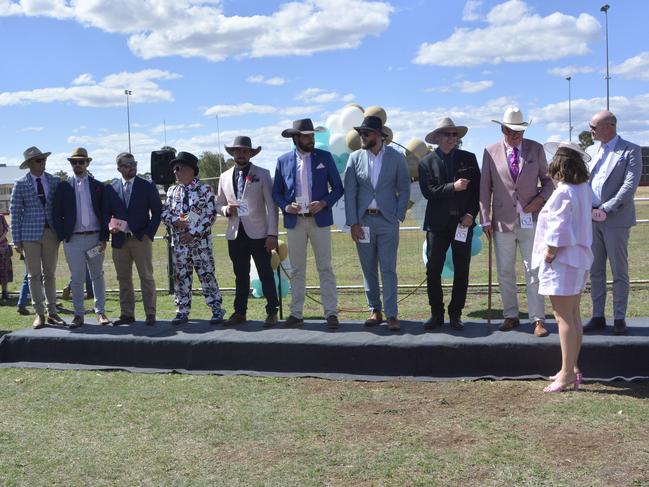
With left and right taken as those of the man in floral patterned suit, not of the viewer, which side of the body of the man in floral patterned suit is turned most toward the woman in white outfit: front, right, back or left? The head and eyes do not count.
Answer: left

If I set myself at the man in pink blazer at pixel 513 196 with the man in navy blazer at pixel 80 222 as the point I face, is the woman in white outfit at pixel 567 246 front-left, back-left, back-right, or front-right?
back-left

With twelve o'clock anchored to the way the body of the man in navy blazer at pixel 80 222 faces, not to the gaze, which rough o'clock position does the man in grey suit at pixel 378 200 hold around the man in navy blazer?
The man in grey suit is roughly at 10 o'clock from the man in navy blazer.

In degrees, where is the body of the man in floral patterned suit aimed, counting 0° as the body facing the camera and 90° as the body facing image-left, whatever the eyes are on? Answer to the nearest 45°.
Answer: approximately 45°

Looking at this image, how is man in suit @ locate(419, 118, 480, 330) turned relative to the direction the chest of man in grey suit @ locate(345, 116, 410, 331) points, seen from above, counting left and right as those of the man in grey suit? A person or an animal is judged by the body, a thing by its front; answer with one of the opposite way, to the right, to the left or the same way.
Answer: the same way

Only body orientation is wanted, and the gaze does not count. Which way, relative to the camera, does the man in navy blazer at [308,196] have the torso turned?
toward the camera

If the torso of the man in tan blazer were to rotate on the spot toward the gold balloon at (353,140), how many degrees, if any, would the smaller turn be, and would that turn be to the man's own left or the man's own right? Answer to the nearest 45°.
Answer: approximately 180°

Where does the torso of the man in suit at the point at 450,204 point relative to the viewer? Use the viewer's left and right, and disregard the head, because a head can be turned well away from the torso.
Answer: facing the viewer

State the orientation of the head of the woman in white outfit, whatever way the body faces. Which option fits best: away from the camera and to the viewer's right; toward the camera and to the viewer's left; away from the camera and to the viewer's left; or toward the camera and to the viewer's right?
away from the camera and to the viewer's left

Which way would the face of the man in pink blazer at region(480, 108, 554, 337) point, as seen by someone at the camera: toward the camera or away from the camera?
toward the camera

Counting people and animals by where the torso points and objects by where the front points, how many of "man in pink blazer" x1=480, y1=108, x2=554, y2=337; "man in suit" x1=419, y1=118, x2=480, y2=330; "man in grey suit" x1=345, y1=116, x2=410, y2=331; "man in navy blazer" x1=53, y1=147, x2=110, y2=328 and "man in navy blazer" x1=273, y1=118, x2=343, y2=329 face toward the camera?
5

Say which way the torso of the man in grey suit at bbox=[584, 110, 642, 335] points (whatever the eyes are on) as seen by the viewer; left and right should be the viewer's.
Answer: facing the viewer and to the left of the viewer

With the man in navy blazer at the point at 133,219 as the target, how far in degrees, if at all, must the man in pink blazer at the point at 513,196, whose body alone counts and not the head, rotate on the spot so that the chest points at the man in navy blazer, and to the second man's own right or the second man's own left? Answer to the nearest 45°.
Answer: approximately 90° to the second man's own right

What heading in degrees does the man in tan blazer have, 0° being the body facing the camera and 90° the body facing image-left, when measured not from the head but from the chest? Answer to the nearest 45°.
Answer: approximately 45°

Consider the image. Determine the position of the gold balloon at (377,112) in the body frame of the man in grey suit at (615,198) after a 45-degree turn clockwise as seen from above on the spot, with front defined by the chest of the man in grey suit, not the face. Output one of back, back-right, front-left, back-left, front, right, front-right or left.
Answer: front-right

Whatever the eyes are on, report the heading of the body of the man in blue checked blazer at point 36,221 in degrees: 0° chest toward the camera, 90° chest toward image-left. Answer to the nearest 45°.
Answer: approximately 315°

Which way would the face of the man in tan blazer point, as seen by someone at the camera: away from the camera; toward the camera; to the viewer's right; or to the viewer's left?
toward the camera
